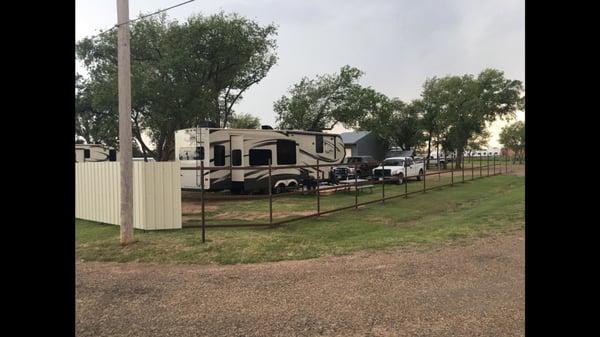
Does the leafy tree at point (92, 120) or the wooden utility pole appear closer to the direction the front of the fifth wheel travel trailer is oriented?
the leafy tree

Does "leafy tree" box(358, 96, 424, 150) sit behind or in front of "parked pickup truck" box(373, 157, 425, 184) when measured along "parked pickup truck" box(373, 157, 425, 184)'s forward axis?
behind

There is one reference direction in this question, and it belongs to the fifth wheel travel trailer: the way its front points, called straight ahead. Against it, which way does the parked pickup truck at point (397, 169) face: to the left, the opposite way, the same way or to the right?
the opposite way
